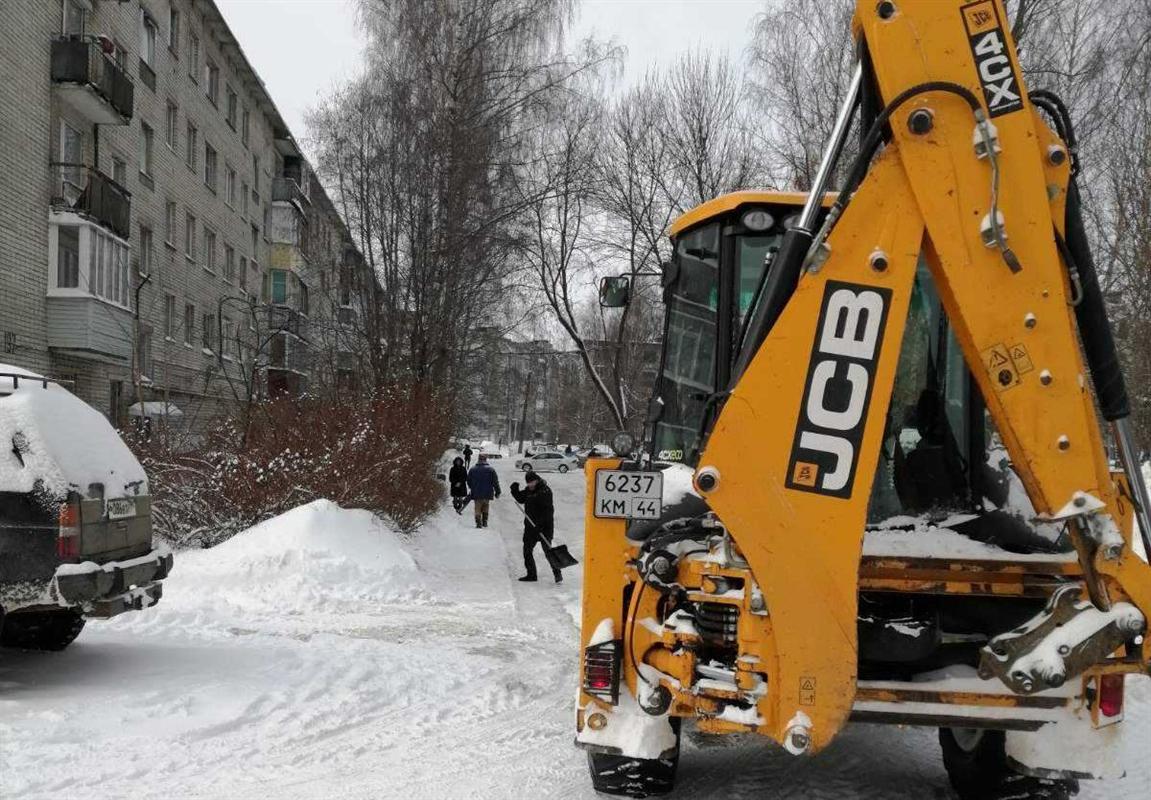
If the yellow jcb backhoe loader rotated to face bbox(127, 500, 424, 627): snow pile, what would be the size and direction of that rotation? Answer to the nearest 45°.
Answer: approximately 45° to its left

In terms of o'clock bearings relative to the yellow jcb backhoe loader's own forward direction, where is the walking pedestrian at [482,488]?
The walking pedestrian is roughly at 11 o'clock from the yellow jcb backhoe loader.

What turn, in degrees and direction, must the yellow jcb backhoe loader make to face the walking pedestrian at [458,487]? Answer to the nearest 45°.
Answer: approximately 45° to its left

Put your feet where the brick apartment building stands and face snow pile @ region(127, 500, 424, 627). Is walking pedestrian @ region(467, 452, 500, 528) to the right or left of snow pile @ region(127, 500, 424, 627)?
left

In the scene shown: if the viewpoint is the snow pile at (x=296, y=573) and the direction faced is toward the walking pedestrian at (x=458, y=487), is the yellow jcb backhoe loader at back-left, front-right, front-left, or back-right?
back-right

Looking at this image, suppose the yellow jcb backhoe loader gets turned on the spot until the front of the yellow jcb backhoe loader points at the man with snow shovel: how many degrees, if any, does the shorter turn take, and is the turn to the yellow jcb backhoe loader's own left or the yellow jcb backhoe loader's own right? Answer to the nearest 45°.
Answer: approximately 45° to the yellow jcb backhoe loader's own left

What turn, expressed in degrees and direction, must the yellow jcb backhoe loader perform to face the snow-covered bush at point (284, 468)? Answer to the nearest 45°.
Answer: approximately 45° to its left

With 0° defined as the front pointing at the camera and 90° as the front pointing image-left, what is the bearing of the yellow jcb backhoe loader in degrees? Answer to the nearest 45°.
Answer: approximately 180°
